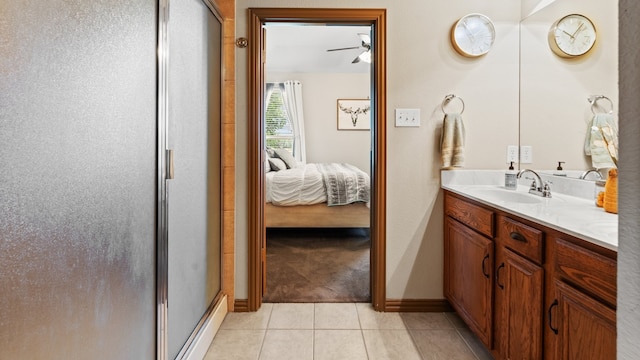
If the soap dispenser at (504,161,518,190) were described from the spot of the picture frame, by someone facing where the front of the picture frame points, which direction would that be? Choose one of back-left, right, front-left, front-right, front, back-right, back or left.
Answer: front

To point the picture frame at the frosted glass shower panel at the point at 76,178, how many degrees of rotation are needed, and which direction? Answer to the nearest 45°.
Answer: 0° — it already faces it

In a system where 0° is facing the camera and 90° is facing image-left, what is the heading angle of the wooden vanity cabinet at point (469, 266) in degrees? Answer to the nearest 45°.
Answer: approximately 45°

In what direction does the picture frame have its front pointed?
toward the camera

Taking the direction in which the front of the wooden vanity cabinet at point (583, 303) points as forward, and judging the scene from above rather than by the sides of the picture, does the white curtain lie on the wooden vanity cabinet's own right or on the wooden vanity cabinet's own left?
on the wooden vanity cabinet's own right

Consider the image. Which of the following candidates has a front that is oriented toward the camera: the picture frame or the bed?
the picture frame

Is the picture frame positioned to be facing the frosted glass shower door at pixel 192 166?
yes

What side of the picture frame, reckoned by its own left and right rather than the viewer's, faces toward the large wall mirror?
front

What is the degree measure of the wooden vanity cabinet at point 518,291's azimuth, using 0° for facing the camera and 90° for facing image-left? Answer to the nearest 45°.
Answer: approximately 45°

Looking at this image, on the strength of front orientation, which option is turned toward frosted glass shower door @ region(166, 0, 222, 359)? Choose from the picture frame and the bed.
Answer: the picture frame

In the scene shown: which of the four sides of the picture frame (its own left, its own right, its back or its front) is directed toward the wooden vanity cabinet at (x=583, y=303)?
front

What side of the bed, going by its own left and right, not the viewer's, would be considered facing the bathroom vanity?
right

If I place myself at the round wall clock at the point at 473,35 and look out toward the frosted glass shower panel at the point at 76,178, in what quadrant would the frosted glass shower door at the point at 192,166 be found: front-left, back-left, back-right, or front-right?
front-right

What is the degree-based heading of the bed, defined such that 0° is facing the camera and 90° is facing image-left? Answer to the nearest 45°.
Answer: approximately 270°

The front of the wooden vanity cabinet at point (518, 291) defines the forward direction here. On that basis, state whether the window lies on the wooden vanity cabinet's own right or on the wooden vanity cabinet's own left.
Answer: on the wooden vanity cabinet's own right

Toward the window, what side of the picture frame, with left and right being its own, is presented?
right

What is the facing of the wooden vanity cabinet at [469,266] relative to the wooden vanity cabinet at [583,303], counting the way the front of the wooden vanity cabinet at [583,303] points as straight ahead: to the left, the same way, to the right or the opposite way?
the same way

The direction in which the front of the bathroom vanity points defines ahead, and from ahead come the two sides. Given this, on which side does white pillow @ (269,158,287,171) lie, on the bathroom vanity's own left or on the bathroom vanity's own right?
on the bathroom vanity's own right
